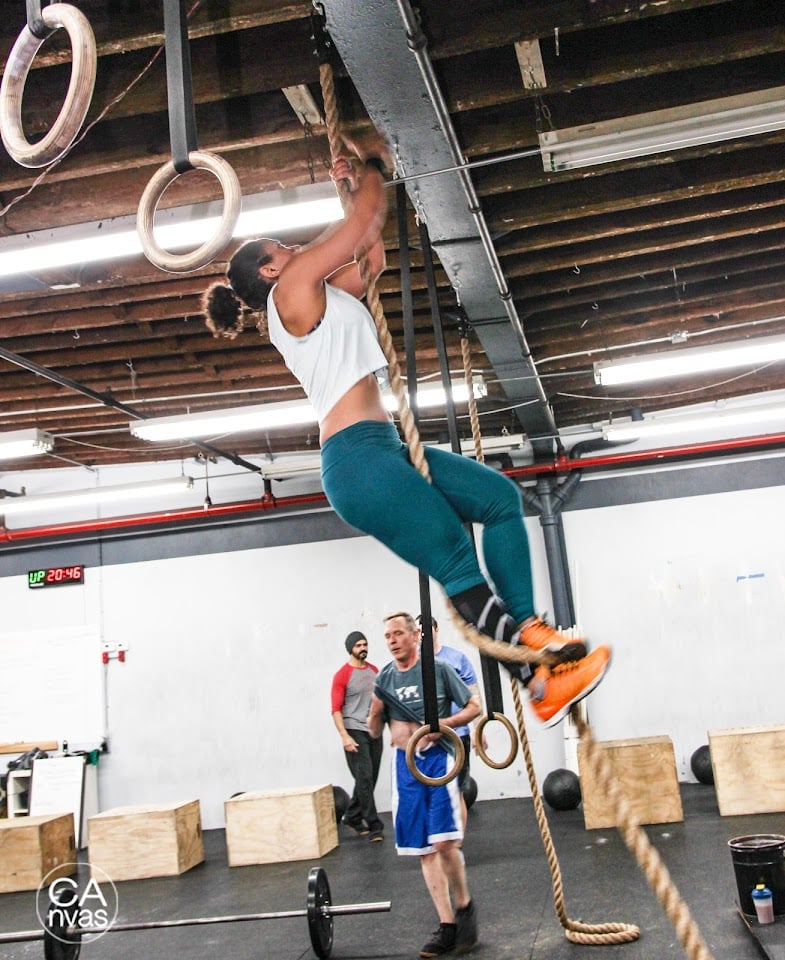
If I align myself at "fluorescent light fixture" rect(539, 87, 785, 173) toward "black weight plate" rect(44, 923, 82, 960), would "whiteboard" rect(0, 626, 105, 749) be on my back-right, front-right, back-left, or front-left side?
front-right

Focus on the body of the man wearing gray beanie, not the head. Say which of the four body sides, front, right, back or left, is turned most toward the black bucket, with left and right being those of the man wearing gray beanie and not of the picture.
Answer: front

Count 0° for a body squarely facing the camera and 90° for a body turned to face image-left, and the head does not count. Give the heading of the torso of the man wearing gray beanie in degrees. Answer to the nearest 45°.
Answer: approximately 315°

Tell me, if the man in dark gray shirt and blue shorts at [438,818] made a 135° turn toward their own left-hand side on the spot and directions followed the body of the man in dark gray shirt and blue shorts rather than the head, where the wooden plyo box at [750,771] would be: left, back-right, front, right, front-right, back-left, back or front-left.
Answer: front-left

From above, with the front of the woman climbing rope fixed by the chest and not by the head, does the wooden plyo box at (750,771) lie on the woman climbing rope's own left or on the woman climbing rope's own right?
on the woman climbing rope's own left

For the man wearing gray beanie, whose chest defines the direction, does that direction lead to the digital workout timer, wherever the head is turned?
no

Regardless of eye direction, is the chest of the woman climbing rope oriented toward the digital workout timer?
no

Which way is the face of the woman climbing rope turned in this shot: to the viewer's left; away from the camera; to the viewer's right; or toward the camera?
to the viewer's right

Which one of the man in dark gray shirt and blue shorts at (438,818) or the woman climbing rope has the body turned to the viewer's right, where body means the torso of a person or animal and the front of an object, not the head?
the woman climbing rope

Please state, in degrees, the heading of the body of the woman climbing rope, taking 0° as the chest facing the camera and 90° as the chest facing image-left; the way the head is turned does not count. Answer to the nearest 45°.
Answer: approximately 270°

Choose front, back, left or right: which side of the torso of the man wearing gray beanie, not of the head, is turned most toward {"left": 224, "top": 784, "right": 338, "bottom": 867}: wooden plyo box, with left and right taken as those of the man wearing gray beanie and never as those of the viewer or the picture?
right

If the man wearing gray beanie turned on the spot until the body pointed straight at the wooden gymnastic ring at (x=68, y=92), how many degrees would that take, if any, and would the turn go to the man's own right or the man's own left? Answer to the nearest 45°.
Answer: approximately 45° to the man's own right

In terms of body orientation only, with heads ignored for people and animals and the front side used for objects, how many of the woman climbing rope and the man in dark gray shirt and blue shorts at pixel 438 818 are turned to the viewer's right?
1

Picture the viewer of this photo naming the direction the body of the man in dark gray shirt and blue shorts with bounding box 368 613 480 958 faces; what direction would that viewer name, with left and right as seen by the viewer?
facing the viewer and to the left of the viewer
